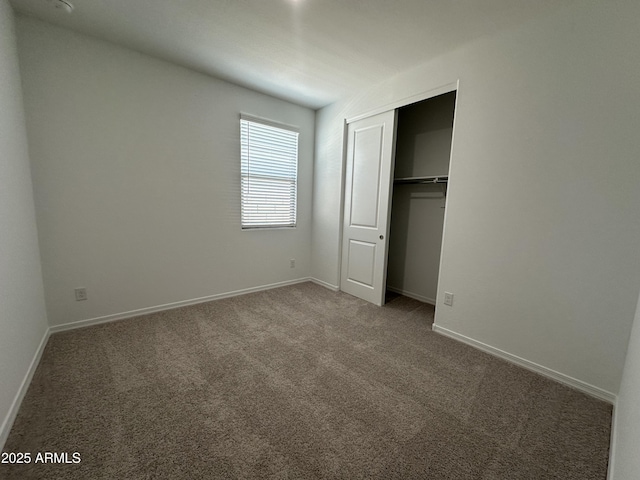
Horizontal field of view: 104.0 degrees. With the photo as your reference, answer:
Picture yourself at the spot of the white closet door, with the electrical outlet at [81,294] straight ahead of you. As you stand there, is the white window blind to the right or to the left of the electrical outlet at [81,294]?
right

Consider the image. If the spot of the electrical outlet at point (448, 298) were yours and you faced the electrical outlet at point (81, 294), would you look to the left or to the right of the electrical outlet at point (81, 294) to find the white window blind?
right

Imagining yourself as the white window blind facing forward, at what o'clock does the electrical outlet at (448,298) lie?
The electrical outlet is roughly at 12 o'clock from the white window blind.

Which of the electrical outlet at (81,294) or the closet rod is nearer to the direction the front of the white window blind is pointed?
the closet rod

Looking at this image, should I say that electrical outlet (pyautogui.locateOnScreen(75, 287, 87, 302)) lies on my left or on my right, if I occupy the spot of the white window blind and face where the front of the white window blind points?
on my right

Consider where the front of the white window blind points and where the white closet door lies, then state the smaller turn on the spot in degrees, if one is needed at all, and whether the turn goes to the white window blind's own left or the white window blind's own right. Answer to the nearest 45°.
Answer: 0° — it already faces it

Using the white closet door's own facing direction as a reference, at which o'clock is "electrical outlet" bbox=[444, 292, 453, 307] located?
The electrical outlet is roughly at 9 o'clock from the white closet door.

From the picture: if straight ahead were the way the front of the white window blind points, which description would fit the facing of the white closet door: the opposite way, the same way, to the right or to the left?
to the right

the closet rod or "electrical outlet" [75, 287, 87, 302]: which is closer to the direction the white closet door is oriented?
the electrical outlet

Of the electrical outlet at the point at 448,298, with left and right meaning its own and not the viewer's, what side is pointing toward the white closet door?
right
